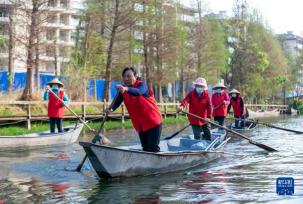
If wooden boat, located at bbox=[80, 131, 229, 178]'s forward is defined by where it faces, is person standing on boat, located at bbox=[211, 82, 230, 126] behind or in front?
behind

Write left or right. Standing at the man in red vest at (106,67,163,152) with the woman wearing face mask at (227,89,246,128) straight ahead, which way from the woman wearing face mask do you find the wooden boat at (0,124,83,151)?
left

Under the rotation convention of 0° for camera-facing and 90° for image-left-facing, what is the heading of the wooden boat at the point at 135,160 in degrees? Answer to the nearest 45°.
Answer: approximately 45°

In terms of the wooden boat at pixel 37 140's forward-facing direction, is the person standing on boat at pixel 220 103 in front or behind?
in front
